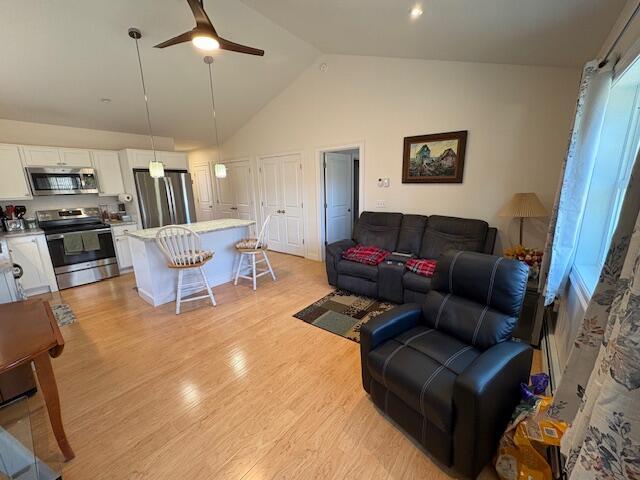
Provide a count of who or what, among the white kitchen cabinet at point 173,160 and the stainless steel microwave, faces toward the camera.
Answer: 2

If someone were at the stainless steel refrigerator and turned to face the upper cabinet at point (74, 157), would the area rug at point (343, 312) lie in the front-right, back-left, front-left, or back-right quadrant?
back-left

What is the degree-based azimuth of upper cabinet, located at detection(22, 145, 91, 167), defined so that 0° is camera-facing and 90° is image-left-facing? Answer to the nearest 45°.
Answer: approximately 0°

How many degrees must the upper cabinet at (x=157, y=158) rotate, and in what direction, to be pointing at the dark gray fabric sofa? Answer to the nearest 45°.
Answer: approximately 45° to its left

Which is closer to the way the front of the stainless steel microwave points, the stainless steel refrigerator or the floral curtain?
the floral curtain

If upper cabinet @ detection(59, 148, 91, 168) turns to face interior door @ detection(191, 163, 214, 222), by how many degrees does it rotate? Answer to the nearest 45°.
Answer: approximately 135° to its left

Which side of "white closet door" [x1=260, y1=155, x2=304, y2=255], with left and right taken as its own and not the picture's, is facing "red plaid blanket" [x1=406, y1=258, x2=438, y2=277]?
left

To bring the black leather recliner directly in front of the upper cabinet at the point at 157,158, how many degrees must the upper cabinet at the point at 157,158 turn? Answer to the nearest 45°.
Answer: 0° — it already faces it

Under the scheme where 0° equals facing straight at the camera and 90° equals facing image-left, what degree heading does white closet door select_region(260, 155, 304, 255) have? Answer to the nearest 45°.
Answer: approximately 45°

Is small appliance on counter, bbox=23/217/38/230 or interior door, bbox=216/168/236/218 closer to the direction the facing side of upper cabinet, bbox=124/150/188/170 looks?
the small appliance on counter
